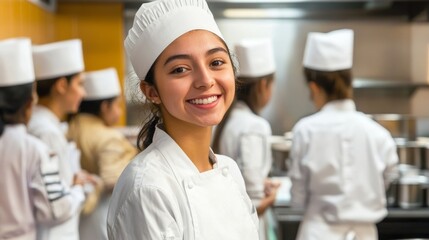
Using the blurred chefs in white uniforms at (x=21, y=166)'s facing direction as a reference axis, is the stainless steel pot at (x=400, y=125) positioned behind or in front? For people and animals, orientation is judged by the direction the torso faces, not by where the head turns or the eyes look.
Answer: in front

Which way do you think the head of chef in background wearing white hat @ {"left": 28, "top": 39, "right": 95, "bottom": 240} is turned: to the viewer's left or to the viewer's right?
to the viewer's right

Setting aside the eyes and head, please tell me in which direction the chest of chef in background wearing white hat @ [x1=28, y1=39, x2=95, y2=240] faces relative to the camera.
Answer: to the viewer's right

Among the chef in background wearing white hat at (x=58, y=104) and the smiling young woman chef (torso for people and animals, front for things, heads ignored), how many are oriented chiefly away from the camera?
0

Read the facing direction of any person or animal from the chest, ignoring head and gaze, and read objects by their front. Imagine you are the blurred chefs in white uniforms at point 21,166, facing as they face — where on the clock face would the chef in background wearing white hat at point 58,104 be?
The chef in background wearing white hat is roughly at 11 o'clock from the blurred chefs in white uniforms.

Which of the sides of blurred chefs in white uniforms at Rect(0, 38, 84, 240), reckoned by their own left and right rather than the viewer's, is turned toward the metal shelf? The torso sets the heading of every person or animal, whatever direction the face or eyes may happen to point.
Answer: front

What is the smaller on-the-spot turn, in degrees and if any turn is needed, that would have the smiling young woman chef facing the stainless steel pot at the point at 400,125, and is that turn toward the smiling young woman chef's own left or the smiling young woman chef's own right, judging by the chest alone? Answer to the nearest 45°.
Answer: approximately 90° to the smiling young woman chef's own left

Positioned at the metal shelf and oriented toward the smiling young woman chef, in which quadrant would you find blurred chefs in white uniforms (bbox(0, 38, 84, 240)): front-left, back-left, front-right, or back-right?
front-right

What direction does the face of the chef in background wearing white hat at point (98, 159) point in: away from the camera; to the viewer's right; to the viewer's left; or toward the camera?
to the viewer's right
